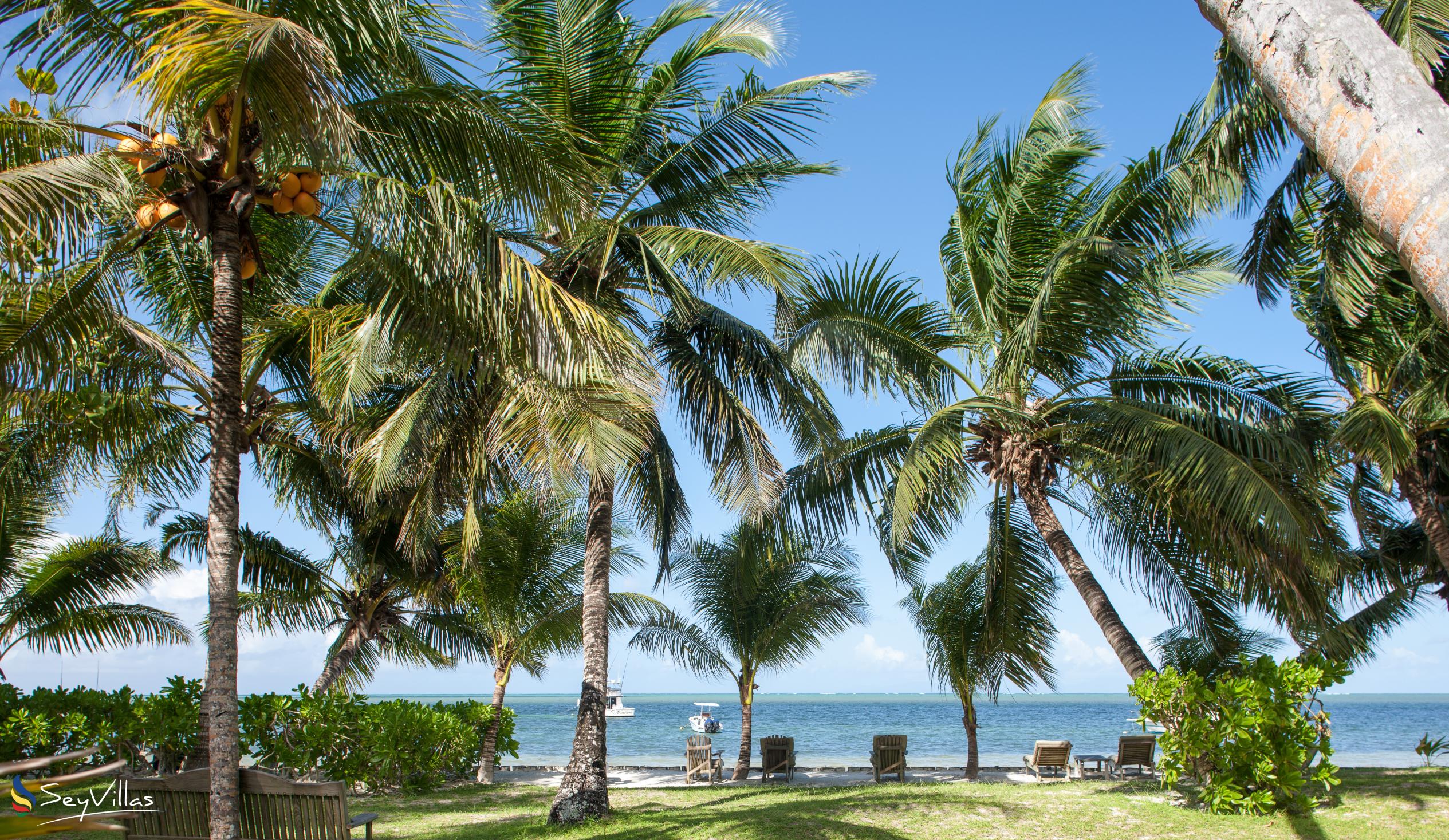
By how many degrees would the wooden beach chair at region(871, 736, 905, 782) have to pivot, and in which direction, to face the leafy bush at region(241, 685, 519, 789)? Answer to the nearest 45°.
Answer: approximately 135° to its left

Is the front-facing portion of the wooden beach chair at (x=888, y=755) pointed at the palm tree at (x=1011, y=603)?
no

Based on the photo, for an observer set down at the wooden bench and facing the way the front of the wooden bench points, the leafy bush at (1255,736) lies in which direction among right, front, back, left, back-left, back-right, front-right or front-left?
front-right

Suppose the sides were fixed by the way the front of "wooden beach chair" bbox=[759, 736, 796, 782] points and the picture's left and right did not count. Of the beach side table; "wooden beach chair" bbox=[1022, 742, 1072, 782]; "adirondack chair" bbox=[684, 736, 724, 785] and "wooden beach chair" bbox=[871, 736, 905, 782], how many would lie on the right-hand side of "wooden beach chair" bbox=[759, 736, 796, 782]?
3

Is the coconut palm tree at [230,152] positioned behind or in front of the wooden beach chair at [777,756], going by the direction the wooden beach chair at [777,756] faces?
behind

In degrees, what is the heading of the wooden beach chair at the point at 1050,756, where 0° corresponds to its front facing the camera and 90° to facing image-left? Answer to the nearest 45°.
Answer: approximately 135°

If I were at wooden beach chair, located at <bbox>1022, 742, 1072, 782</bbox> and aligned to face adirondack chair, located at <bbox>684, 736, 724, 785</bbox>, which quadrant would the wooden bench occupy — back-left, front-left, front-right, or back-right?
front-left

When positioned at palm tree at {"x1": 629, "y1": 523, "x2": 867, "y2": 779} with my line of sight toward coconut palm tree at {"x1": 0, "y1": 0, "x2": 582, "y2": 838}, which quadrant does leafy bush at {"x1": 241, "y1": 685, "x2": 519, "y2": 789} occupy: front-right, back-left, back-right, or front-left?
front-right

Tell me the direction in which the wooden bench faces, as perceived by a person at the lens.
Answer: facing away from the viewer and to the right of the viewer

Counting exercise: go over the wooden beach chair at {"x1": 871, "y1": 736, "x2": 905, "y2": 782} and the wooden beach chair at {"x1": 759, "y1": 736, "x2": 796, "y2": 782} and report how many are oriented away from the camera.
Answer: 2

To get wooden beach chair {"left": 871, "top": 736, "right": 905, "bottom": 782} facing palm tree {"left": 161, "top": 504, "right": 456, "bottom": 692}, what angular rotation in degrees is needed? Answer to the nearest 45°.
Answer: approximately 135° to its left

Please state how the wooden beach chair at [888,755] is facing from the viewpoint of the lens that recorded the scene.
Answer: facing away from the viewer

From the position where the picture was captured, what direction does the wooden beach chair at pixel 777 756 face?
facing away from the viewer

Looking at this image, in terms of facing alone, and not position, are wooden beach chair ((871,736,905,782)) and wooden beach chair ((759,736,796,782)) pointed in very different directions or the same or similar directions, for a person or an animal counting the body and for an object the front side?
same or similar directions
